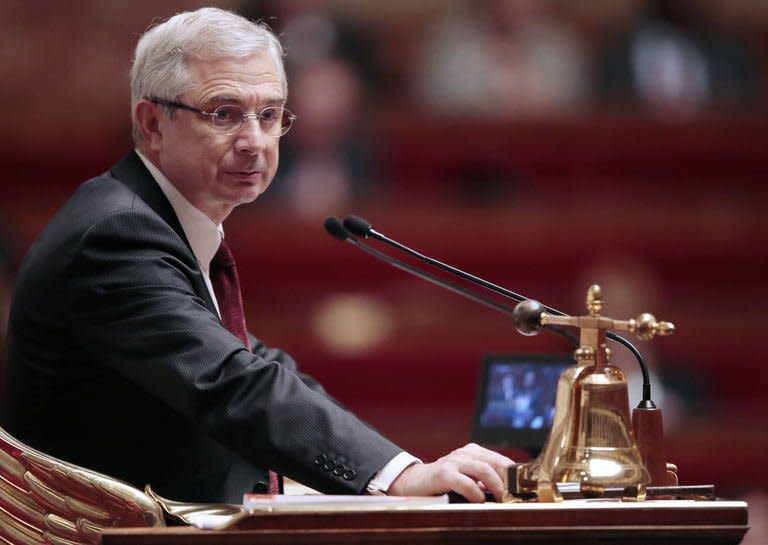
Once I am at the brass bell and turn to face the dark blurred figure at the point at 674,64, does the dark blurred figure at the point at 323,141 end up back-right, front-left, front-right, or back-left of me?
front-left

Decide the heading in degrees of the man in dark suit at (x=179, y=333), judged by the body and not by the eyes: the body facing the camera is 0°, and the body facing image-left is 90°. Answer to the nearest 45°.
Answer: approximately 270°

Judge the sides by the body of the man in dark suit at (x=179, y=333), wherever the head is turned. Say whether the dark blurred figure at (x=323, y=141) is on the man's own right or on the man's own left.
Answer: on the man's own left

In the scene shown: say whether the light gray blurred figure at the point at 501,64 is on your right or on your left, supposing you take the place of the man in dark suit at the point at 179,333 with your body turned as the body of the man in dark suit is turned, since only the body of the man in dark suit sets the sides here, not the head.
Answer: on your left

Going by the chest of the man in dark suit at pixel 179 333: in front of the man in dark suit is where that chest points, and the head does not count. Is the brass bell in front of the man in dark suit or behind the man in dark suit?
in front

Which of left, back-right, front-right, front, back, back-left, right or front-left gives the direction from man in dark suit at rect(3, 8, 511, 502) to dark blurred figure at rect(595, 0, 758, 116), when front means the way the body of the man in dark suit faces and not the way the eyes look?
front-left

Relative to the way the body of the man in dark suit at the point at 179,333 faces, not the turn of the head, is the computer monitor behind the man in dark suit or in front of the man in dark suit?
in front
